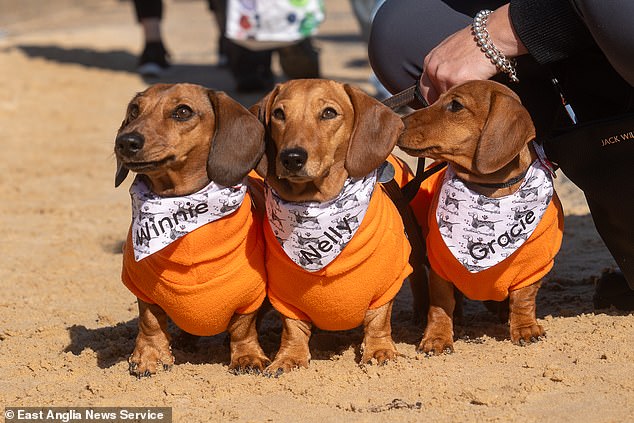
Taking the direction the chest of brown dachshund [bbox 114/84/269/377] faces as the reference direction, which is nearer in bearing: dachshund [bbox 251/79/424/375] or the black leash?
the dachshund

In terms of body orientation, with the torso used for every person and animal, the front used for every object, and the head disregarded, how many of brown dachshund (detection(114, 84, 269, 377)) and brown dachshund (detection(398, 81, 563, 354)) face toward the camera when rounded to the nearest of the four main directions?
2

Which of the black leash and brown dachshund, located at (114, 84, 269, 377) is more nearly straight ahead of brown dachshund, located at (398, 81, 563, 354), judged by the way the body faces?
the brown dachshund

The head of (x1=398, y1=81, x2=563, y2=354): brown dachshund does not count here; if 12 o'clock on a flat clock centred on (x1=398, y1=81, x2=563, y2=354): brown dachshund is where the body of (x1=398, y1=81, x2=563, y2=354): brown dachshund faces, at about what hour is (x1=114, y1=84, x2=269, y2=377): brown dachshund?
(x1=114, y1=84, x2=269, y2=377): brown dachshund is roughly at 2 o'clock from (x1=398, y1=81, x2=563, y2=354): brown dachshund.

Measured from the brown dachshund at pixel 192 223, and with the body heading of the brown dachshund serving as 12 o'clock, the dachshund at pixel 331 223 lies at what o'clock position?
The dachshund is roughly at 9 o'clock from the brown dachshund.

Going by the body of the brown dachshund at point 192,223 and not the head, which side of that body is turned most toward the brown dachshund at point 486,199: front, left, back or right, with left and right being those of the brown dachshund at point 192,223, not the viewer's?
left

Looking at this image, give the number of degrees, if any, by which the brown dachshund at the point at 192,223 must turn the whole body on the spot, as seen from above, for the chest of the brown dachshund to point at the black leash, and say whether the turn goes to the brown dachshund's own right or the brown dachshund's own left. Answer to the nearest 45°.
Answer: approximately 135° to the brown dachshund's own left

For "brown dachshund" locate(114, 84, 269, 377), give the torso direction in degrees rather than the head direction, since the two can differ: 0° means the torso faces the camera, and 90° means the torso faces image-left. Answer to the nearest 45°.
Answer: approximately 0°

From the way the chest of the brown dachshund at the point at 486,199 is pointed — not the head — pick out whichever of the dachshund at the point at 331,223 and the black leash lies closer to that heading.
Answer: the dachshund
